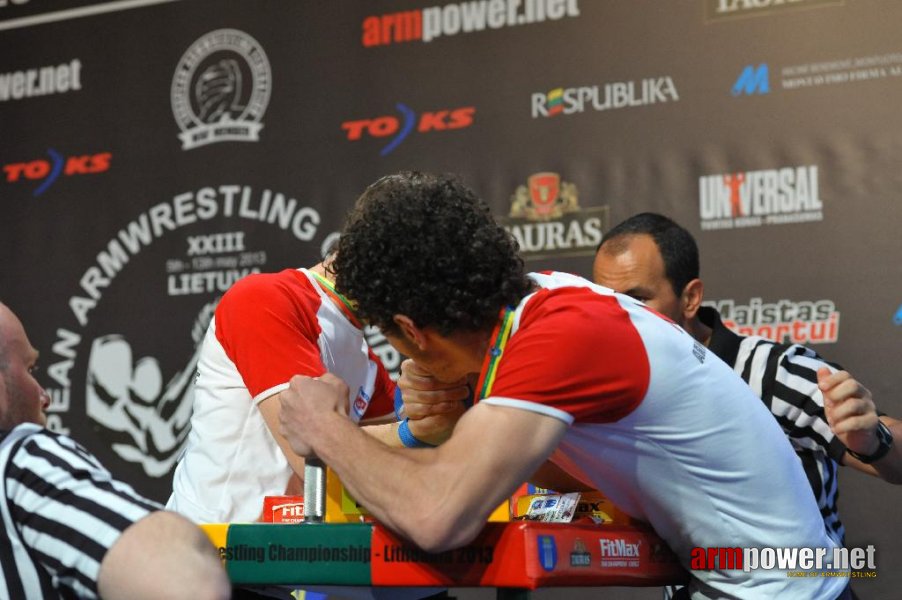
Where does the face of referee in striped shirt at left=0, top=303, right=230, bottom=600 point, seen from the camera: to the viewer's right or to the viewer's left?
to the viewer's right

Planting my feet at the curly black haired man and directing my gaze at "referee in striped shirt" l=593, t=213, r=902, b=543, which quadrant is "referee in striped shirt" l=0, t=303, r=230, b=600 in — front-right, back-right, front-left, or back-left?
back-left

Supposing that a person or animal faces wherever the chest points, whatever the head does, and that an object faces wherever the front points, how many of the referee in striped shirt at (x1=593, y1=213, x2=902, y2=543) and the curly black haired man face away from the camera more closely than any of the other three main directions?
0

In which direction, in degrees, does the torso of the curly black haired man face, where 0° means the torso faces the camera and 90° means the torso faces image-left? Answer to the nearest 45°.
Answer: approximately 90°

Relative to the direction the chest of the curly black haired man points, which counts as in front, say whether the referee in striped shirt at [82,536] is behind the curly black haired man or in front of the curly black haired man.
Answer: in front

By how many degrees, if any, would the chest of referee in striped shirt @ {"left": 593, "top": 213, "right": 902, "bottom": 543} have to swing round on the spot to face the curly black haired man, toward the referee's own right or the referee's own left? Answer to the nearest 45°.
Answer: approximately 45° to the referee's own left

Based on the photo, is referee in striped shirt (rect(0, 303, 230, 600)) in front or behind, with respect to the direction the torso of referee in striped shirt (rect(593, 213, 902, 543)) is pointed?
in front

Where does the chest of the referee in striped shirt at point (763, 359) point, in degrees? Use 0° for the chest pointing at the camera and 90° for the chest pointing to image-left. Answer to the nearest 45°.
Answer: approximately 45°

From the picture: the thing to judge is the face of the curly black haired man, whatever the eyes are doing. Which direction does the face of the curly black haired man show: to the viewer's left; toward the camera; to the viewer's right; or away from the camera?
to the viewer's left

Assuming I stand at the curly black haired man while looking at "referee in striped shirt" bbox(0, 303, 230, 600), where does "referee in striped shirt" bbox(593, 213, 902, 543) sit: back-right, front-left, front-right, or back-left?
back-right
